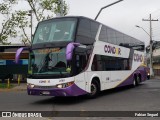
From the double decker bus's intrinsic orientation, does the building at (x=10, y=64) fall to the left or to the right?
on its right

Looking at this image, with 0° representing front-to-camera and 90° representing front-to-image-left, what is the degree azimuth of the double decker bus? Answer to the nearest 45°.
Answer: approximately 45°
